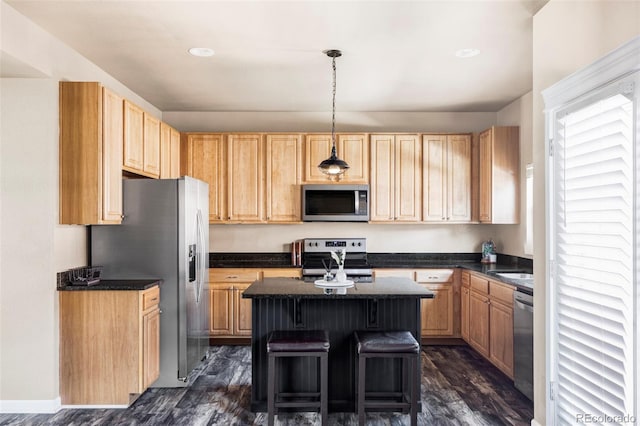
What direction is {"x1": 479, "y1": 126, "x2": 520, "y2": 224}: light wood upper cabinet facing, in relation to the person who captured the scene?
facing to the left of the viewer

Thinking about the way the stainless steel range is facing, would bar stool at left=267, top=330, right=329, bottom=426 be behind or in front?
in front

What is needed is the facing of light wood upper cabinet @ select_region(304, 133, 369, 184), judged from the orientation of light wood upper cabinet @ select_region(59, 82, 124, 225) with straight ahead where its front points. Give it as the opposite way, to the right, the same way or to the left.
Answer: to the right

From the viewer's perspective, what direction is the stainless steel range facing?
toward the camera

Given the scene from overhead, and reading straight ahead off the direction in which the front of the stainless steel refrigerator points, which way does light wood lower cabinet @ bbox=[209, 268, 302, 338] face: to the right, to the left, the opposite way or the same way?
to the right

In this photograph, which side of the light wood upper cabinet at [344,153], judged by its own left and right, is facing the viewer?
front

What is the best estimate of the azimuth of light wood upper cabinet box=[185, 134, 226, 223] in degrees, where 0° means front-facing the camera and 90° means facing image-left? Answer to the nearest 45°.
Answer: approximately 0°

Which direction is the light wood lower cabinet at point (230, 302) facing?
toward the camera

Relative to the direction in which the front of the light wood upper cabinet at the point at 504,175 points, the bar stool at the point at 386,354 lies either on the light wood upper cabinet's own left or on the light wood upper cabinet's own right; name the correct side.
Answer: on the light wood upper cabinet's own left

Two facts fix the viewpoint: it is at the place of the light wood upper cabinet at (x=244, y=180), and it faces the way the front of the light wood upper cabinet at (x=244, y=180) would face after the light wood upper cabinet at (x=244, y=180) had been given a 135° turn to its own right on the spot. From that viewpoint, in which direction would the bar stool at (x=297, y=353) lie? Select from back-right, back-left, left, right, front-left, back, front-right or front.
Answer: back-left

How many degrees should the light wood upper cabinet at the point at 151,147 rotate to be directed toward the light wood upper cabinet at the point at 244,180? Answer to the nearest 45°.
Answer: approximately 90° to its left

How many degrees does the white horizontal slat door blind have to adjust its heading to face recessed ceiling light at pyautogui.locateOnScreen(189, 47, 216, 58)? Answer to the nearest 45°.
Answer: approximately 45° to its right

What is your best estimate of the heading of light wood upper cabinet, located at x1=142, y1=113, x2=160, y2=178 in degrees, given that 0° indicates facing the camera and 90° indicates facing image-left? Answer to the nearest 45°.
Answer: approximately 315°

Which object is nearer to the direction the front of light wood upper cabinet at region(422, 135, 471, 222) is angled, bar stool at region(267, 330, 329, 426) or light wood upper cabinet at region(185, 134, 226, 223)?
the bar stool

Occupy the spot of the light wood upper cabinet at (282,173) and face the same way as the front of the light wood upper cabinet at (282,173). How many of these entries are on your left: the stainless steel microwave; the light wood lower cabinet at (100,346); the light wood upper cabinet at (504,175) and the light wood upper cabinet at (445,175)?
3

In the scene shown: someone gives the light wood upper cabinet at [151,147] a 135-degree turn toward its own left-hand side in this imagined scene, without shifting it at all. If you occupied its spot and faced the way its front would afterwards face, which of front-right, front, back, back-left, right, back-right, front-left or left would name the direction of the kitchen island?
back-right

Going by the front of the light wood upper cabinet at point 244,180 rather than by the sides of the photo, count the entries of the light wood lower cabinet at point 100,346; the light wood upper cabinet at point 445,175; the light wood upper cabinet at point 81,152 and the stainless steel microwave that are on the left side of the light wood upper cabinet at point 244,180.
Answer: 2

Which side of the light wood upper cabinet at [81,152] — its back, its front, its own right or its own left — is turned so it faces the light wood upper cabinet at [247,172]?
left
